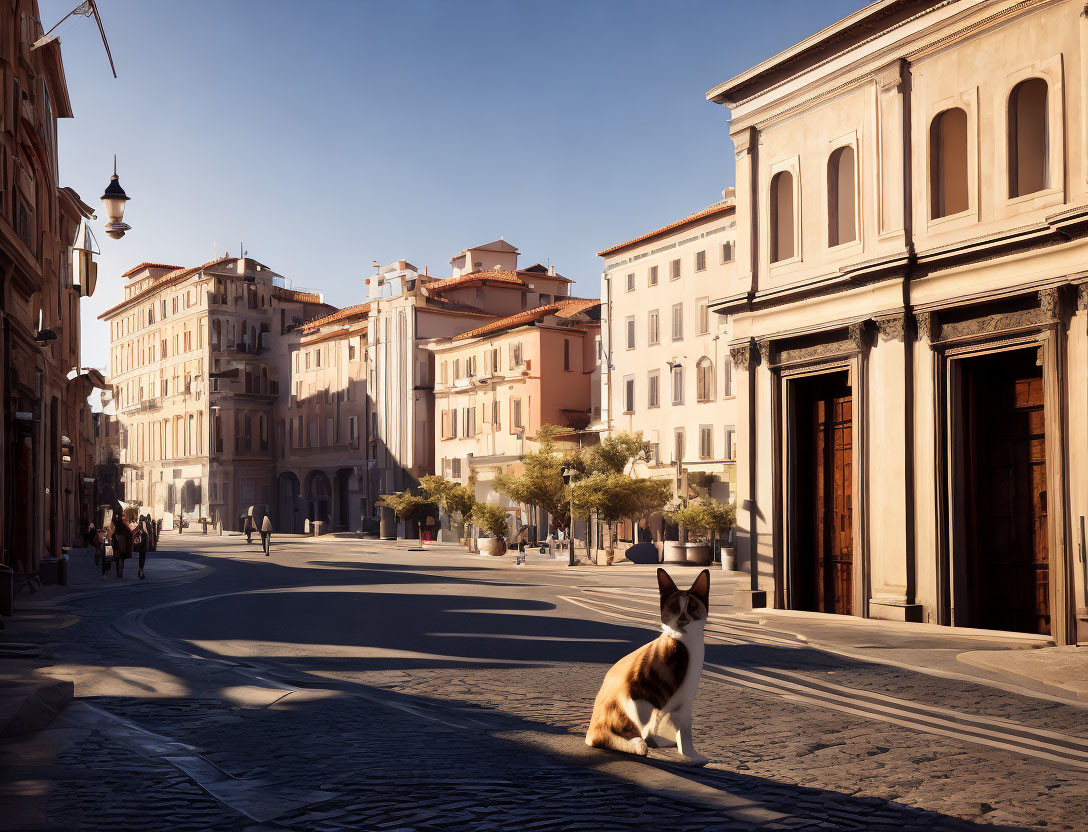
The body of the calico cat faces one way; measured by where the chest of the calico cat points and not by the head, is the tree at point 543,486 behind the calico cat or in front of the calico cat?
behind

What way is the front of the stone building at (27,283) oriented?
to the viewer's right

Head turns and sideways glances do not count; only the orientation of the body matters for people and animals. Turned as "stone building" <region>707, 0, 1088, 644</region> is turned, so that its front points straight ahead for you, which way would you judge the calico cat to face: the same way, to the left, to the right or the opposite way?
to the left

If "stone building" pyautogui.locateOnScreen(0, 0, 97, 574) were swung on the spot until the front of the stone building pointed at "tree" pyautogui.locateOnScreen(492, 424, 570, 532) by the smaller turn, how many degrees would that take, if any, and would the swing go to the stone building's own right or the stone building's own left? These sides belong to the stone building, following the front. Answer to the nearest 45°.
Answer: approximately 45° to the stone building's own left

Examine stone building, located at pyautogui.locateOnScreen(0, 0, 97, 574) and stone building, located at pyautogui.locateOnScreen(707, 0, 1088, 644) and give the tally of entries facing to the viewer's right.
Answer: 1

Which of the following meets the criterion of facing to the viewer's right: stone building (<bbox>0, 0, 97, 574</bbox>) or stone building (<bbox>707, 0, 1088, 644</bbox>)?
stone building (<bbox>0, 0, 97, 574</bbox>)

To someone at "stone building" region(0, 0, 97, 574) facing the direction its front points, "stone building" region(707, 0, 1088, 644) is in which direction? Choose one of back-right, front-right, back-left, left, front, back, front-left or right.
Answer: front-right
